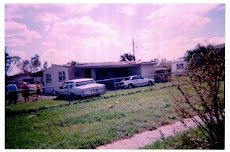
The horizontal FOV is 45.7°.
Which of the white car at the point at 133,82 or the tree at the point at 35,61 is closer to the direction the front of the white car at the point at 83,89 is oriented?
the tree

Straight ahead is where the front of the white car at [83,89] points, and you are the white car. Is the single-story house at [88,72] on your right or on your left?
on your right

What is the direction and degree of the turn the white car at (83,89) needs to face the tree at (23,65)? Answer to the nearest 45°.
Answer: approximately 45° to its left

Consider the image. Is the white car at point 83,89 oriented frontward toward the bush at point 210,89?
no

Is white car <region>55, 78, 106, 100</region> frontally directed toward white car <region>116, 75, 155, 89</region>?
no

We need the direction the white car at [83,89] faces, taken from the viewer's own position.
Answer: facing away from the viewer and to the left of the viewer

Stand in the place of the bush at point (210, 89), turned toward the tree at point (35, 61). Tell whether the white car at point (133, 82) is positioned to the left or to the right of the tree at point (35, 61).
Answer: right
